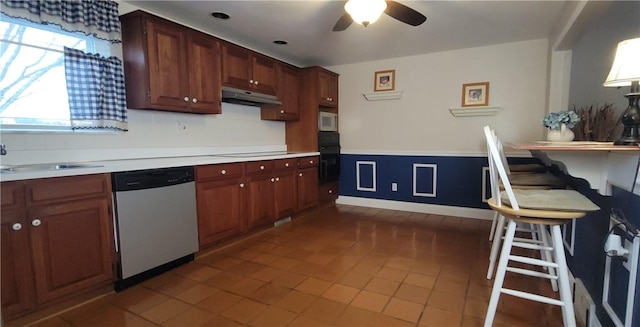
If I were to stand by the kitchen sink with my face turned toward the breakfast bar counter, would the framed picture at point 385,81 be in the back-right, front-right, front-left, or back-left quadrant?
front-left

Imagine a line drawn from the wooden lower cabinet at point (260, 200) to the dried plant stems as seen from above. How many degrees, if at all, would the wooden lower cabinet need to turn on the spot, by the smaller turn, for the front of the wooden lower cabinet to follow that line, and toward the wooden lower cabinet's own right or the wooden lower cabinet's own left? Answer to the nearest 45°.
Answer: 0° — it already faces it

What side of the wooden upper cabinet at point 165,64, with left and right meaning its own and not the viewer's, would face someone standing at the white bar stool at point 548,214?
front

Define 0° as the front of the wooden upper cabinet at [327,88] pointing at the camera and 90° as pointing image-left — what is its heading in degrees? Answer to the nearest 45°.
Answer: approximately 315°

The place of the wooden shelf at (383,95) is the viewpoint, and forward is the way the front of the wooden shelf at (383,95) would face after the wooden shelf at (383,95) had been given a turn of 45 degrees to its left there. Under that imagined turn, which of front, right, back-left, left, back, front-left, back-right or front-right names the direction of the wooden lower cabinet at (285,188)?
right

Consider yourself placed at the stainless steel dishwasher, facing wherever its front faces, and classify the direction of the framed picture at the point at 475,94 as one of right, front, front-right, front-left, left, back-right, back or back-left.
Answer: front-left

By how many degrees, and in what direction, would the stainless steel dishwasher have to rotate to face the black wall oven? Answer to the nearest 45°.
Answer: approximately 90° to its left

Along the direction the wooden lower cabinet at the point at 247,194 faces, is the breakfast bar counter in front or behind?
in front

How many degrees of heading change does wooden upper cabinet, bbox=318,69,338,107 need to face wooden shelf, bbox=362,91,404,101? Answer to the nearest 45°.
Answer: approximately 45° to its left

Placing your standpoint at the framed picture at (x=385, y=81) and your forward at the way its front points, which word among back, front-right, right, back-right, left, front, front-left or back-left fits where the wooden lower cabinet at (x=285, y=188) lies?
front-right

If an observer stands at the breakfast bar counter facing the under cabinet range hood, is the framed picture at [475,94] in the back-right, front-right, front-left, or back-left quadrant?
front-right

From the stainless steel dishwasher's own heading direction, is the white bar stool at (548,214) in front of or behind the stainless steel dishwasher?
in front

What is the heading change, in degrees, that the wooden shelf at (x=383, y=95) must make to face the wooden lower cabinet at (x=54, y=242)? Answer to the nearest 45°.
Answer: approximately 45° to its right

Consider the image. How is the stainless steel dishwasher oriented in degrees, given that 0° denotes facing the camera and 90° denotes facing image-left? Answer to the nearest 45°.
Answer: approximately 315°

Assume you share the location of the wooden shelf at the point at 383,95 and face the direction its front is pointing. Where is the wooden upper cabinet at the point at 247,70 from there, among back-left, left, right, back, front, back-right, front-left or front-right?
front-right

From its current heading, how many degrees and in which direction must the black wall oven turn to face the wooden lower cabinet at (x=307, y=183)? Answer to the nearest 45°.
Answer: approximately 90° to its right

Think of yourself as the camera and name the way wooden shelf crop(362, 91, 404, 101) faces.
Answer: facing the viewer

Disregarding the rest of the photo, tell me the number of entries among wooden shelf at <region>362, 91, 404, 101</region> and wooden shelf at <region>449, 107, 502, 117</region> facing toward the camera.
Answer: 2
